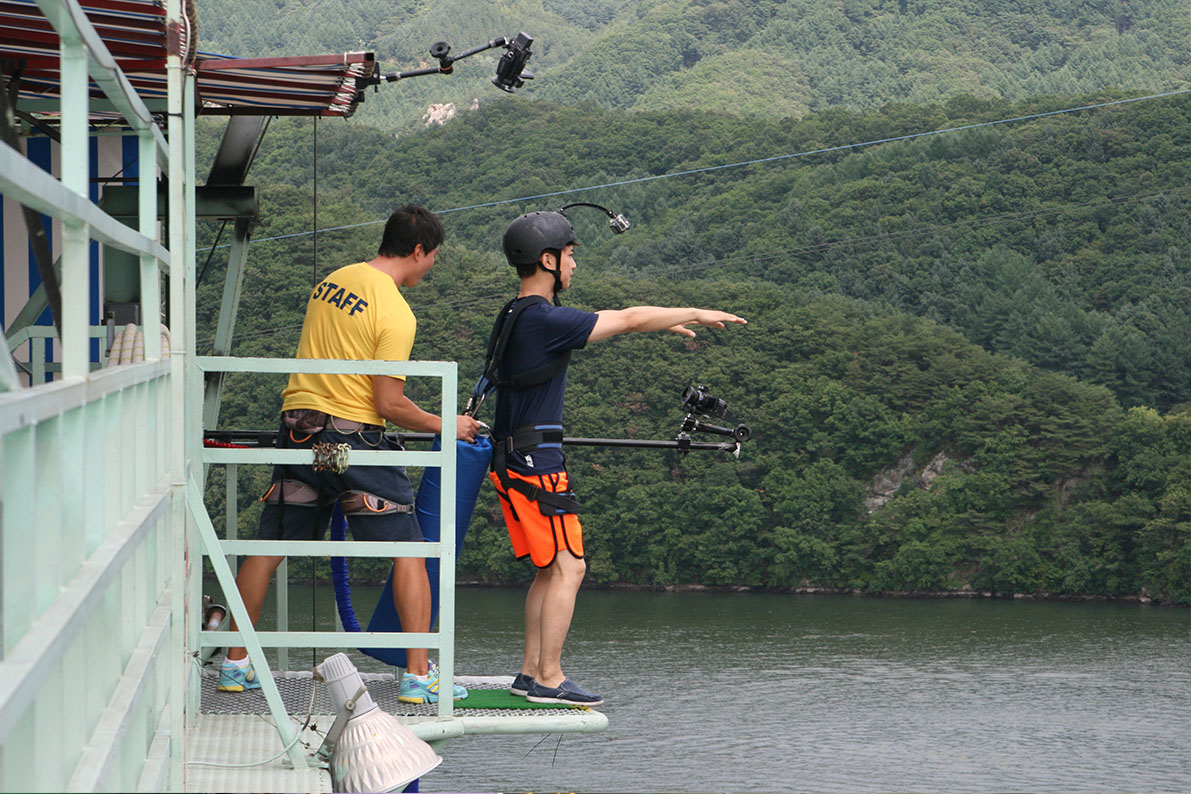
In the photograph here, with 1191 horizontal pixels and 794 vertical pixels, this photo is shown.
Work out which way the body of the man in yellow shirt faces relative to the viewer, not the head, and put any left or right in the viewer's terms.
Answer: facing away from the viewer and to the right of the viewer

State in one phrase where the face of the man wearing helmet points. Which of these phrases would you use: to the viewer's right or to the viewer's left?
to the viewer's right

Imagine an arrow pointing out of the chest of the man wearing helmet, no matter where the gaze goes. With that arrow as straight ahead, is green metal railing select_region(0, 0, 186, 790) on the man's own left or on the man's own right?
on the man's own right

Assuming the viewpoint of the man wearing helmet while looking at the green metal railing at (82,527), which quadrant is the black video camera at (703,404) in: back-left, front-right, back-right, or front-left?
back-left

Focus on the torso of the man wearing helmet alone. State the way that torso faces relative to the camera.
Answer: to the viewer's right

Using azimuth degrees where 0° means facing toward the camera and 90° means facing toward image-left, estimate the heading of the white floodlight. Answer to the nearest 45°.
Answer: approximately 270°

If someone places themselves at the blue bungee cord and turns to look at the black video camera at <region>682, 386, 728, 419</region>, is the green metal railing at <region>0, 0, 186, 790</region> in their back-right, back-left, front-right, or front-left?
back-right

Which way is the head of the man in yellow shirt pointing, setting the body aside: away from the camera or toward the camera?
away from the camera

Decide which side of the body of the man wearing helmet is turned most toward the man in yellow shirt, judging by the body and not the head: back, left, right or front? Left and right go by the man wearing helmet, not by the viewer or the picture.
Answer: back
